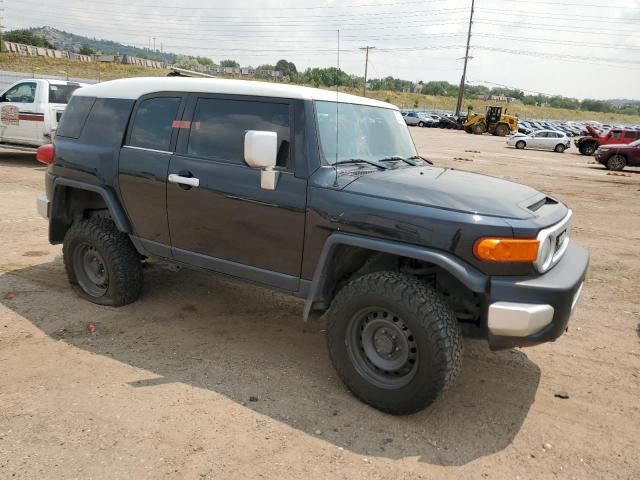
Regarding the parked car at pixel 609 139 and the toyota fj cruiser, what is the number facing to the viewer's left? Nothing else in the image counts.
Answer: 1

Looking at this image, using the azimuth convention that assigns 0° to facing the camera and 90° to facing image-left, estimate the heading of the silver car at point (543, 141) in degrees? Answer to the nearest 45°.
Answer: approximately 90°

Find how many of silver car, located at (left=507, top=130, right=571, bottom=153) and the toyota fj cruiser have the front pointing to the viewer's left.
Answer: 1

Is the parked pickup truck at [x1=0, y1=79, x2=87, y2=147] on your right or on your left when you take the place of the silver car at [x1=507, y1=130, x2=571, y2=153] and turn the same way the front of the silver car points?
on your left

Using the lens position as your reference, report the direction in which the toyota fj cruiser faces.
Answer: facing the viewer and to the right of the viewer

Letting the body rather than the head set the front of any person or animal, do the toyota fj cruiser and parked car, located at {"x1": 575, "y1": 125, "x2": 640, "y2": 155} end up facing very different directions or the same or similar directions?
very different directions

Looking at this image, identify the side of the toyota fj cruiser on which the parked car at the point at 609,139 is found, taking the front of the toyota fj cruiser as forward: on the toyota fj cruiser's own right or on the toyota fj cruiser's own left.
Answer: on the toyota fj cruiser's own left

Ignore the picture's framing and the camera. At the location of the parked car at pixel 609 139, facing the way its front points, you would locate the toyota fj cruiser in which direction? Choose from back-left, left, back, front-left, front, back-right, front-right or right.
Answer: left

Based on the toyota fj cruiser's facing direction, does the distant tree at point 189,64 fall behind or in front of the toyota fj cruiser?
behind

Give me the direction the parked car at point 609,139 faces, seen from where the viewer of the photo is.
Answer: facing to the left of the viewer

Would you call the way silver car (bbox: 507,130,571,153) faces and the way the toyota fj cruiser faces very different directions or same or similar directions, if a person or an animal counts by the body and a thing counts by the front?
very different directions

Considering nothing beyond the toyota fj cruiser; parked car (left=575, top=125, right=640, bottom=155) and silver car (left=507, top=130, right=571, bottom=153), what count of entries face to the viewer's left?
2

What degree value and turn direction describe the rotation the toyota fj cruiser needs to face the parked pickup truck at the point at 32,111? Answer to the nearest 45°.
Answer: approximately 180°
